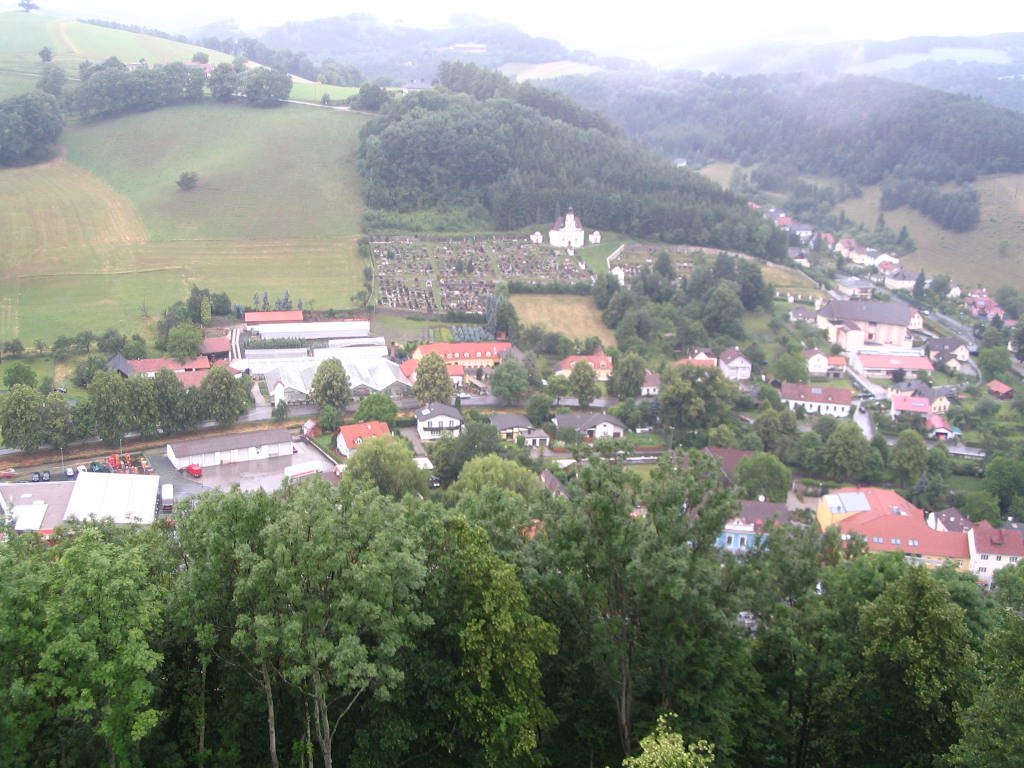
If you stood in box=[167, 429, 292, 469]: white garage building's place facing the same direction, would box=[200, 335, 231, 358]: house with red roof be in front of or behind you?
behind

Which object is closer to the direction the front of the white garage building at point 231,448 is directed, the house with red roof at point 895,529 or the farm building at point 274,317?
the house with red roof

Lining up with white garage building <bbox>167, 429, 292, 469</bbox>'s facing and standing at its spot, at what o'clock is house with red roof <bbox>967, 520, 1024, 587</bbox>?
The house with red roof is roughly at 10 o'clock from the white garage building.

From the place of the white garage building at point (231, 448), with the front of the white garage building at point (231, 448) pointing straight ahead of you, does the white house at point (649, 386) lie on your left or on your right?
on your left

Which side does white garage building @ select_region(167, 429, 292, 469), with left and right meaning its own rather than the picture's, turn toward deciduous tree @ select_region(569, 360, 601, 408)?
left

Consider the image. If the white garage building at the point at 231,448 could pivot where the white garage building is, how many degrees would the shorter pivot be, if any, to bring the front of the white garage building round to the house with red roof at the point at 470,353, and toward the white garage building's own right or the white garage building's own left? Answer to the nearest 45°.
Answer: approximately 135° to the white garage building's own left

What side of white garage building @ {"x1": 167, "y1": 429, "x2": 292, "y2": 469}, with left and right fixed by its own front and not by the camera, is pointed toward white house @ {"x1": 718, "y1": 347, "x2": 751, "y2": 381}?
left

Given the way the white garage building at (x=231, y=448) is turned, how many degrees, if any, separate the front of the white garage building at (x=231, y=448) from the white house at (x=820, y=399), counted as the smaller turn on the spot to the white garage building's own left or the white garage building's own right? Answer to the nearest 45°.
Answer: approximately 90° to the white garage building's own left

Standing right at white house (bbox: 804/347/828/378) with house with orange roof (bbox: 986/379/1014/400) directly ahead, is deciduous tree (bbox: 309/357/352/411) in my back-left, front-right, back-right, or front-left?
back-right

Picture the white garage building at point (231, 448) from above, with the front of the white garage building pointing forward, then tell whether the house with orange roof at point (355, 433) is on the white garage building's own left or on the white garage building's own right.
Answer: on the white garage building's own left

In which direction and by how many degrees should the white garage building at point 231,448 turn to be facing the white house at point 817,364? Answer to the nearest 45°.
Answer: approximately 90° to its left

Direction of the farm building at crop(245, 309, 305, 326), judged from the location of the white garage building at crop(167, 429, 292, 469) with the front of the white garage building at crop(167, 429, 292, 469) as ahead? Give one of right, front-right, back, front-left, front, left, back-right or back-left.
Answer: back

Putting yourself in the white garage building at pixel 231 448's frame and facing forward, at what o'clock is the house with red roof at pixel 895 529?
The house with red roof is roughly at 10 o'clock from the white garage building.

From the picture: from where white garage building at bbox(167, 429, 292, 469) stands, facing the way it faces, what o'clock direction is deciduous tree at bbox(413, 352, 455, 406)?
The deciduous tree is roughly at 8 o'clock from the white garage building.

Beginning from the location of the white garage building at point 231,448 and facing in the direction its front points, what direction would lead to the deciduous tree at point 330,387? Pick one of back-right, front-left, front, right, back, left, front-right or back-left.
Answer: back-left

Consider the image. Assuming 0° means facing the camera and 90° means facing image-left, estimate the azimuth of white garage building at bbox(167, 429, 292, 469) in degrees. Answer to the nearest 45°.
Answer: approximately 0°
